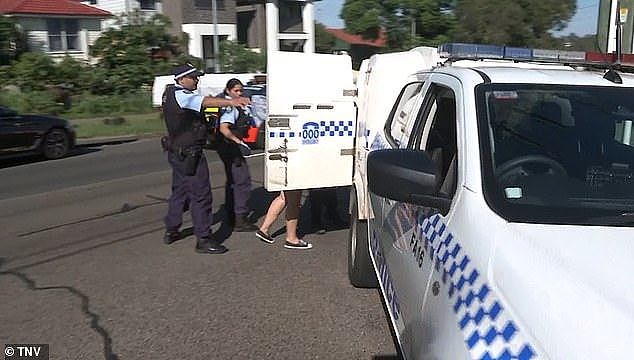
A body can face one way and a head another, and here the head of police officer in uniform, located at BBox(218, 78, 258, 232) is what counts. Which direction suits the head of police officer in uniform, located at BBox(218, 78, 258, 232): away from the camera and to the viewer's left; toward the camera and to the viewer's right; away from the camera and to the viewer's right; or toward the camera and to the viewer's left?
toward the camera and to the viewer's right

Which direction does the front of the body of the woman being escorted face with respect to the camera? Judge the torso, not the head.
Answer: to the viewer's right

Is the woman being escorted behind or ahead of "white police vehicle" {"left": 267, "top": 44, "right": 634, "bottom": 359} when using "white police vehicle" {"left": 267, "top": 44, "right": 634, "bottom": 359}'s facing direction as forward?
behind

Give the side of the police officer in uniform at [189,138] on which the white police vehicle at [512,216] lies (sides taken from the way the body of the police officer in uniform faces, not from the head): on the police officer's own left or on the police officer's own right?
on the police officer's own right

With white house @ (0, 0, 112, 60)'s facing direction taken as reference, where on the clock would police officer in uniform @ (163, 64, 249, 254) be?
The police officer in uniform is roughly at 12 o'clock from the white house.

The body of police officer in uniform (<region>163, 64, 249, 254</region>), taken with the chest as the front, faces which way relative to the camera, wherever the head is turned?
to the viewer's right

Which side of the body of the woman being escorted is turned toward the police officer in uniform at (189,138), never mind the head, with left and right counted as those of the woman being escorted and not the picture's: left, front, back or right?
back

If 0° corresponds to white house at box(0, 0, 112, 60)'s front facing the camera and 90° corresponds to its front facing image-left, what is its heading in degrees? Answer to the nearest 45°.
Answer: approximately 0°

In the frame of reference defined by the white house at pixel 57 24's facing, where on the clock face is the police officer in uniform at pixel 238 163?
The police officer in uniform is roughly at 12 o'clock from the white house.

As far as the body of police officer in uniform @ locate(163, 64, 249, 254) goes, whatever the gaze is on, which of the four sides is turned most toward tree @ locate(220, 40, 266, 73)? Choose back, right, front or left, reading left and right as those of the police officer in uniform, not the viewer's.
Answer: left

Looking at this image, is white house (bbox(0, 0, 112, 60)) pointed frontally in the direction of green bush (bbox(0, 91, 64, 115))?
yes

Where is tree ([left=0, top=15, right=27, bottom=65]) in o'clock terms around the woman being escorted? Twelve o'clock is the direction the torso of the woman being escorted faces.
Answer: The tree is roughly at 8 o'clock from the woman being escorted.

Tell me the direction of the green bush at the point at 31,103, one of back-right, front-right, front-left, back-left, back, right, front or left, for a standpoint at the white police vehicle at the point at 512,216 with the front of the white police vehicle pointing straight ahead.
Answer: back
